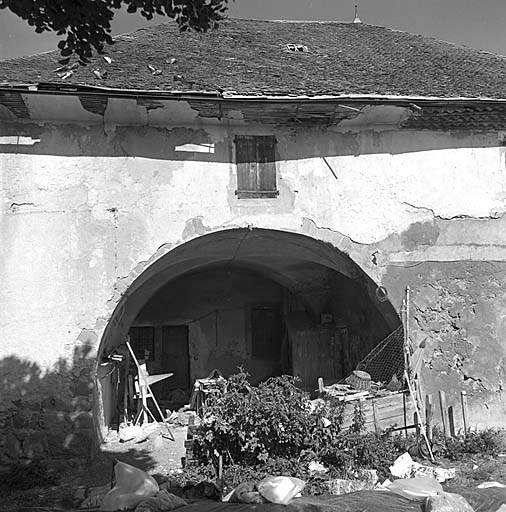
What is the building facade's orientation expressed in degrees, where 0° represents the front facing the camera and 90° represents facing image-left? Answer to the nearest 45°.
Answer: approximately 0°

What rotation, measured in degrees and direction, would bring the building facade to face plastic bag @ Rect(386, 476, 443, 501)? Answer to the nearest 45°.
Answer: approximately 45° to its left
